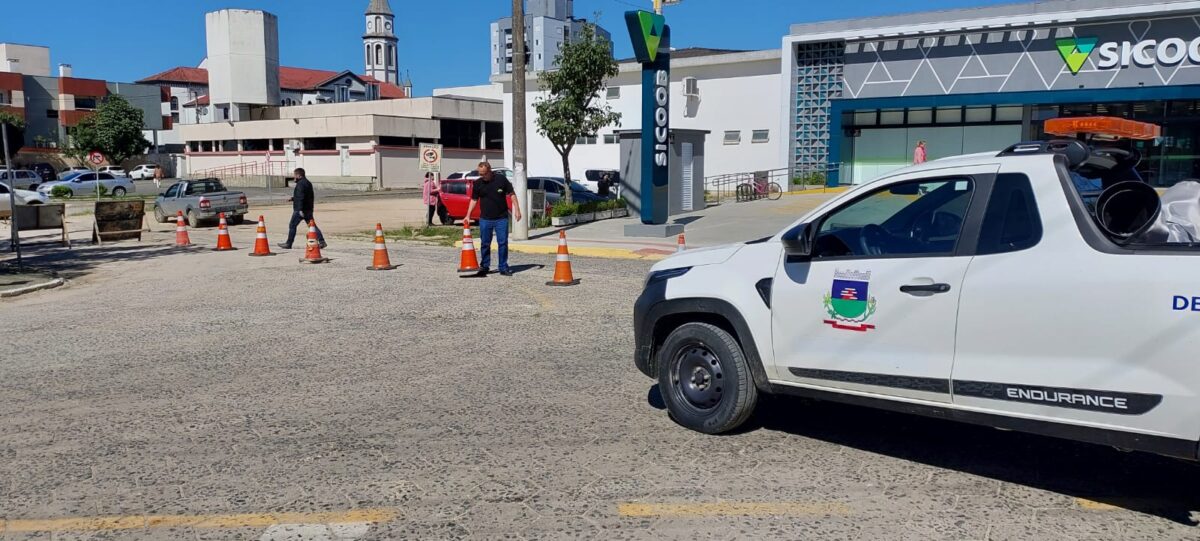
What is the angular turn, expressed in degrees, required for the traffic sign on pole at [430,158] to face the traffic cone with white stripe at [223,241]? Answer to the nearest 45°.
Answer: approximately 45° to its right

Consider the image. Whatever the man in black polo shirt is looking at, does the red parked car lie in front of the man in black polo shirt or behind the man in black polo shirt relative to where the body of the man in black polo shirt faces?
behind

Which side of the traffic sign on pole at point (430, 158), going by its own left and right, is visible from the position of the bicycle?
left

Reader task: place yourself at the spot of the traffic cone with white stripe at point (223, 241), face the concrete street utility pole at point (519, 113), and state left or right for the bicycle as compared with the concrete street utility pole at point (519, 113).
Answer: left

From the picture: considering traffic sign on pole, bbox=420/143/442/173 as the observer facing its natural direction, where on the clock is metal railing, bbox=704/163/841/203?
The metal railing is roughly at 8 o'clock from the traffic sign on pole.

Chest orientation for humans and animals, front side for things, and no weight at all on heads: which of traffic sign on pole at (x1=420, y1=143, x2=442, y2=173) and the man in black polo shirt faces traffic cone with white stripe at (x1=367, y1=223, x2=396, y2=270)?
the traffic sign on pole

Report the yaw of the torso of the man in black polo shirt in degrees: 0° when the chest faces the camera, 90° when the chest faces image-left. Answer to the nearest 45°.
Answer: approximately 0°

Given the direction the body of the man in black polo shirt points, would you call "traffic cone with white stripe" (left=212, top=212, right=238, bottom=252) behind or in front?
behind

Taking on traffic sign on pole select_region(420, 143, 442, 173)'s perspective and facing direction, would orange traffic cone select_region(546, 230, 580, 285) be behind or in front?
in front

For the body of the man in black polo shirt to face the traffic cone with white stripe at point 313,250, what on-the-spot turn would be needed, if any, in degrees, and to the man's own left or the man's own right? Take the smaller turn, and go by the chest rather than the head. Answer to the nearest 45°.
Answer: approximately 135° to the man's own right

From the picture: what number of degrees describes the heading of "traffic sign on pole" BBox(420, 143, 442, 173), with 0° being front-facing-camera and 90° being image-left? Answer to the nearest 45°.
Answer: approximately 0°

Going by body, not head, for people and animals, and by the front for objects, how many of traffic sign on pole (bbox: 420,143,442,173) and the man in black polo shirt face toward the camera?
2
